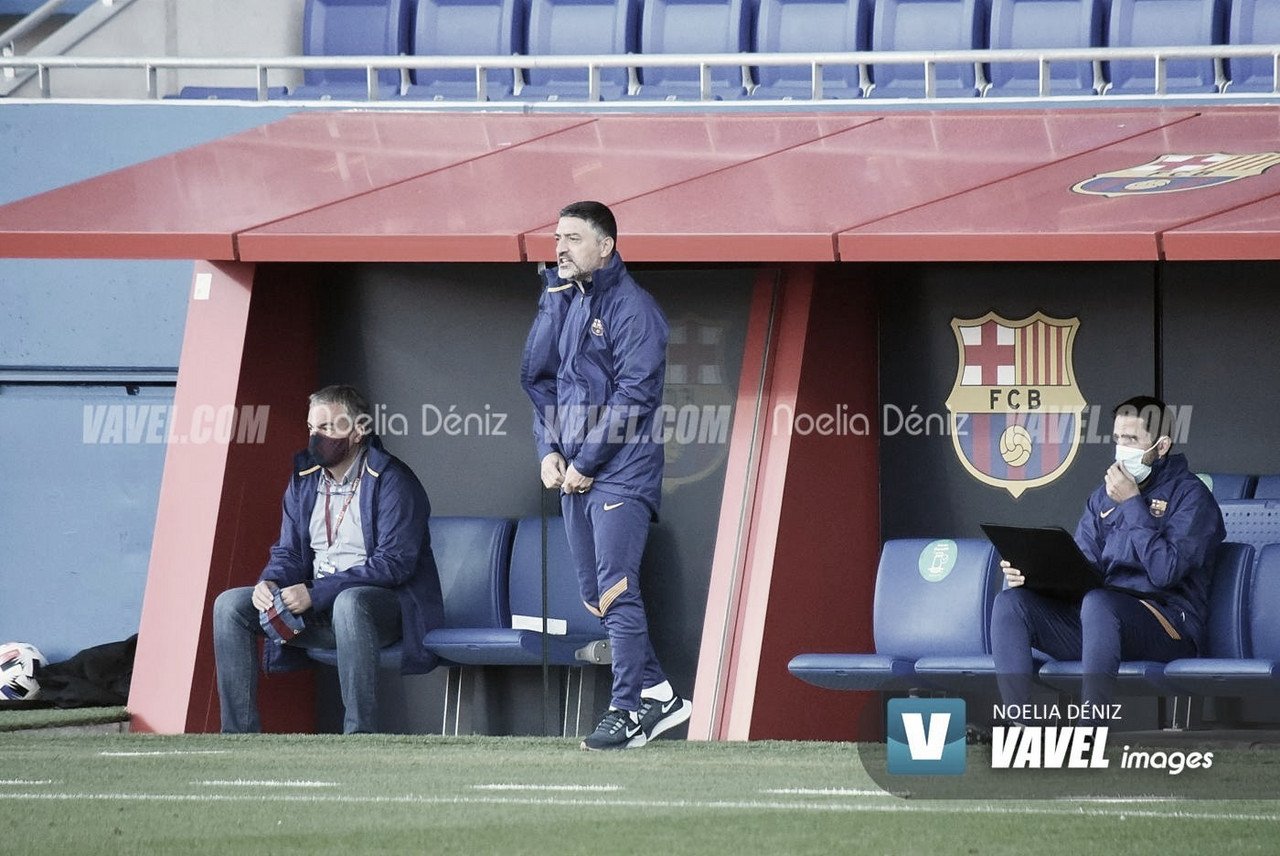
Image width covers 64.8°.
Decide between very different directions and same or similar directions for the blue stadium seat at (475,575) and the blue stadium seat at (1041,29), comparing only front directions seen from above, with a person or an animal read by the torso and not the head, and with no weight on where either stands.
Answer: same or similar directions

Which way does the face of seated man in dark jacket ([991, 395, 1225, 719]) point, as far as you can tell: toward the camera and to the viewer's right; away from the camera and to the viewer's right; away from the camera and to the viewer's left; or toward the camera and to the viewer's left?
toward the camera and to the viewer's left

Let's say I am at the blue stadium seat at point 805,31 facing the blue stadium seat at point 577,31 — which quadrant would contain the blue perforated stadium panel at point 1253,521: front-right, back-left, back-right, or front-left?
back-left

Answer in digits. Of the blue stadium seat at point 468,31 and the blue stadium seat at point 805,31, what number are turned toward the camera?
2

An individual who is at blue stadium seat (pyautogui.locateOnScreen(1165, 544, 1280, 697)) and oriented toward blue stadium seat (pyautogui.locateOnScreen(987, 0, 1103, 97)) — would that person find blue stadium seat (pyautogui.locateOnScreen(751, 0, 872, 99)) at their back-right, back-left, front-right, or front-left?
front-left

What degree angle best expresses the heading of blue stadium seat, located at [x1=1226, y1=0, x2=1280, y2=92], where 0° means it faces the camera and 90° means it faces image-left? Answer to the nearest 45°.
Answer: approximately 0°

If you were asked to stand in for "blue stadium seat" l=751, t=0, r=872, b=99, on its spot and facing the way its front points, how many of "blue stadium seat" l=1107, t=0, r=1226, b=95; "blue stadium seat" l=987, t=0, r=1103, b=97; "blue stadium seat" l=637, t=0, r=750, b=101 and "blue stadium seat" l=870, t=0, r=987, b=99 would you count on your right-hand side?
1

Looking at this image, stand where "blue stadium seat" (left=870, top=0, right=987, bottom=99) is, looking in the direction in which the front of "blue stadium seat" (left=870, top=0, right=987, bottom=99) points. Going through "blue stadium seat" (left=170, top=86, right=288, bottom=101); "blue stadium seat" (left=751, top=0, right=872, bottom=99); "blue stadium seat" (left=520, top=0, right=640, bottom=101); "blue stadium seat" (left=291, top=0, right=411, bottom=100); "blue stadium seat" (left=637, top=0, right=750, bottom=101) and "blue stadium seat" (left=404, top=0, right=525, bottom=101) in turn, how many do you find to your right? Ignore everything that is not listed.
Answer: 6

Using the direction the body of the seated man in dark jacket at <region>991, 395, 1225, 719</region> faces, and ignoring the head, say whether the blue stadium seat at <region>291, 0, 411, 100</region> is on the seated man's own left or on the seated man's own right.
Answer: on the seated man's own right

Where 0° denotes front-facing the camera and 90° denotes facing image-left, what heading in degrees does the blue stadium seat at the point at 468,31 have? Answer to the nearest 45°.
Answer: approximately 0°

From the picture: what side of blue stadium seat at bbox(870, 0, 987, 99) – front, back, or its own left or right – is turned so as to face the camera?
front

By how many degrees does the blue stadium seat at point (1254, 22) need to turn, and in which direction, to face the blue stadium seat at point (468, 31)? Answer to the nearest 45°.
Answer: approximately 90° to its right

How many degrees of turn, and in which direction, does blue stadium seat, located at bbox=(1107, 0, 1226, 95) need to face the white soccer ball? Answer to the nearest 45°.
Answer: approximately 45° to its right

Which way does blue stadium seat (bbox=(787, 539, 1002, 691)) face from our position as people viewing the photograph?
facing the viewer and to the left of the viewer

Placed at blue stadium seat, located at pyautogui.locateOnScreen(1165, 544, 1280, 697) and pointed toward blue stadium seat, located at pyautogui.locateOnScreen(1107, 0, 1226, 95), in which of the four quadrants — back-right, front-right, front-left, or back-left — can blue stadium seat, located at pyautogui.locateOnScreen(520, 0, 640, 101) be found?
front-left

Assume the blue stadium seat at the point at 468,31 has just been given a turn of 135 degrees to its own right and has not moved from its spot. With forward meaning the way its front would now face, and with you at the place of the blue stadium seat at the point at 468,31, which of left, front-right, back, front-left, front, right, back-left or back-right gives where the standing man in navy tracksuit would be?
back-left
